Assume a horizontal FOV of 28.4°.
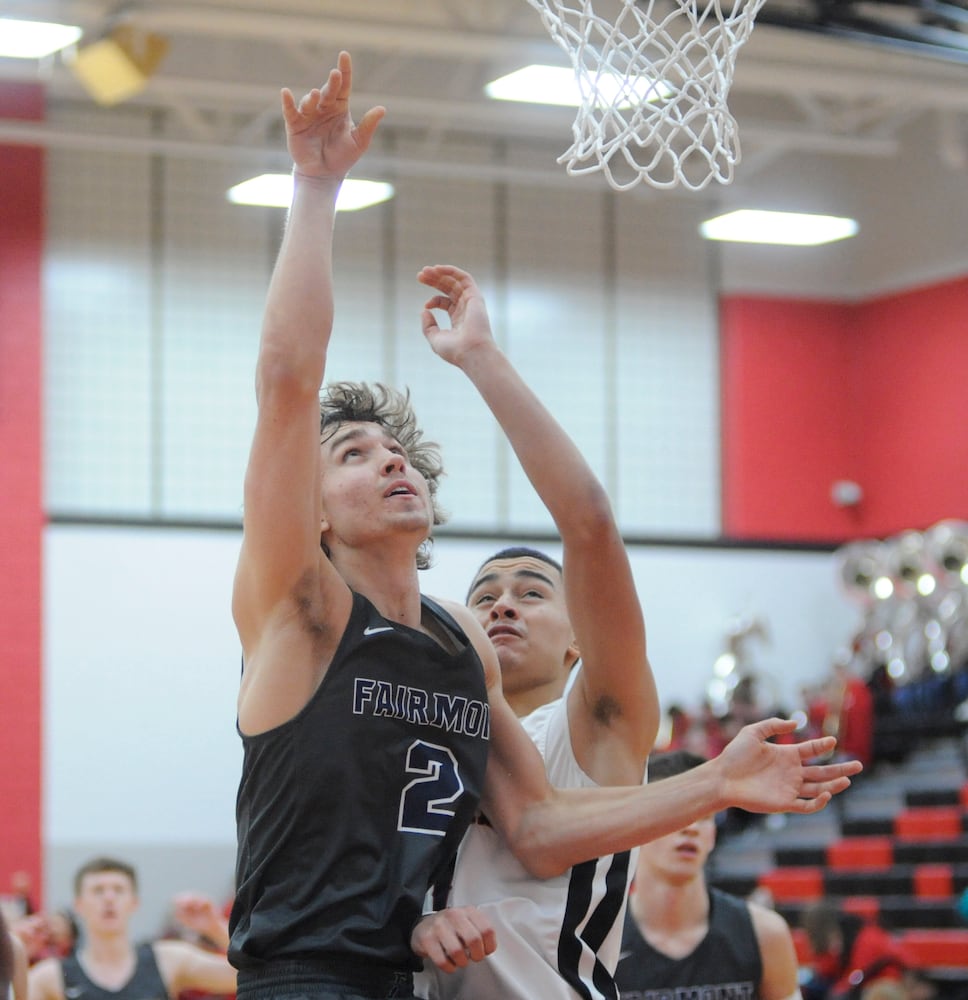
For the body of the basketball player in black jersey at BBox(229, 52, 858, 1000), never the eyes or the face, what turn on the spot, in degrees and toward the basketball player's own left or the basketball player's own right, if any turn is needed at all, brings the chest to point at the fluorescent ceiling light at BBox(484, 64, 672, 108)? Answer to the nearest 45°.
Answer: approximately 135° to the basketball player's own left

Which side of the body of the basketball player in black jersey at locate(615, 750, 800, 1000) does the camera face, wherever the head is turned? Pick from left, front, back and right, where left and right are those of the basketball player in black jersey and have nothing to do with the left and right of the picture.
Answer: front

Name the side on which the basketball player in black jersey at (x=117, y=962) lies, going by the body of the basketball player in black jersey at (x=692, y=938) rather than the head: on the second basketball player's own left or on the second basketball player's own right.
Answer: on the second basketball player's own right

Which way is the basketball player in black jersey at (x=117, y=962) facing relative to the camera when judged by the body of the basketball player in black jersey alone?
toward the camera

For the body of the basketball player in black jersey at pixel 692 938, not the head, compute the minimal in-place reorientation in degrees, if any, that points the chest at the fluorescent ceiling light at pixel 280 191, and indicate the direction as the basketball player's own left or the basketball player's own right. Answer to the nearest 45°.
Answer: approximately 180°

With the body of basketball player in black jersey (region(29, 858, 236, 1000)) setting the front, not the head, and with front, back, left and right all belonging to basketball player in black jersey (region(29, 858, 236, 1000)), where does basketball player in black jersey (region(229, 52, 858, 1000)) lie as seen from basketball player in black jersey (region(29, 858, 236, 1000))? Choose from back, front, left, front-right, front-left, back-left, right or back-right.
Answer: front

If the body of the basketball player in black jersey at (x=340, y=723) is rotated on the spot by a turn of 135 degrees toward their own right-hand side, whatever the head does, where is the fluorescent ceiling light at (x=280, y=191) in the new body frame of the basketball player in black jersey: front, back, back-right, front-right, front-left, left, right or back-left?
right

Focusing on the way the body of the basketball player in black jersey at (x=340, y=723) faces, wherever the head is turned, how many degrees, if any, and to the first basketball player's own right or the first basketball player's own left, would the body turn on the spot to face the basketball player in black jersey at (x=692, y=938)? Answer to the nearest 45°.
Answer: approximately 135° to the first basketball player's own left

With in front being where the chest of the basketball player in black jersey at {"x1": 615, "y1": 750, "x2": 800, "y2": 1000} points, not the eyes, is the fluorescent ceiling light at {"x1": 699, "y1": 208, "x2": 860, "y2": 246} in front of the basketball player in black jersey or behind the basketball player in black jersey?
behind

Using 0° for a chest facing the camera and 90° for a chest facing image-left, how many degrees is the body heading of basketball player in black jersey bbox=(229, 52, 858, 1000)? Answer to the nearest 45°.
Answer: approximately 315°

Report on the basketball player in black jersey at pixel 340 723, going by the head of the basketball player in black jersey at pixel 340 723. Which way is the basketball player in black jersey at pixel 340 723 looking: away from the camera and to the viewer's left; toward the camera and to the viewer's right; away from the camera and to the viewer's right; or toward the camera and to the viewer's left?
toward the camera and to the viewer's right

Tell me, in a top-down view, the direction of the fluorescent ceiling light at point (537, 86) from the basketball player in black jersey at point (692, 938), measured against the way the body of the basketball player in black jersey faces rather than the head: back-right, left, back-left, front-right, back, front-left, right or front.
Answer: back

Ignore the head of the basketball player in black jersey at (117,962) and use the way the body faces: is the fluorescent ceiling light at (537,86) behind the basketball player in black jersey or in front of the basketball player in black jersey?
behind
